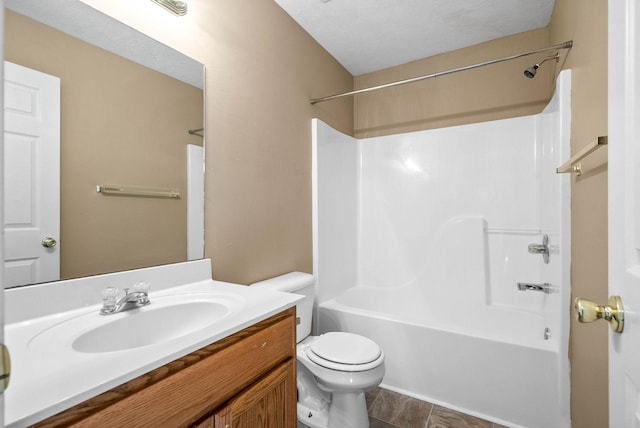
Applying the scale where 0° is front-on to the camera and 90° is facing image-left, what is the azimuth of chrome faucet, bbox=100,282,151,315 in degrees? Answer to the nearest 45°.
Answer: approximately 315°

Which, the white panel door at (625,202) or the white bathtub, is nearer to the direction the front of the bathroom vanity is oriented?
the white panel door

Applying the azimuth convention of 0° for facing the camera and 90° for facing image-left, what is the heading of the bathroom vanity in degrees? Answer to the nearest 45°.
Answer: approximately 315°

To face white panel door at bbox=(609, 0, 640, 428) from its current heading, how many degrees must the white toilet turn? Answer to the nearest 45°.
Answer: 0° — it already faces it

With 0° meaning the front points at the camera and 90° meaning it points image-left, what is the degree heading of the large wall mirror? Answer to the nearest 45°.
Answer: approximately 315°
